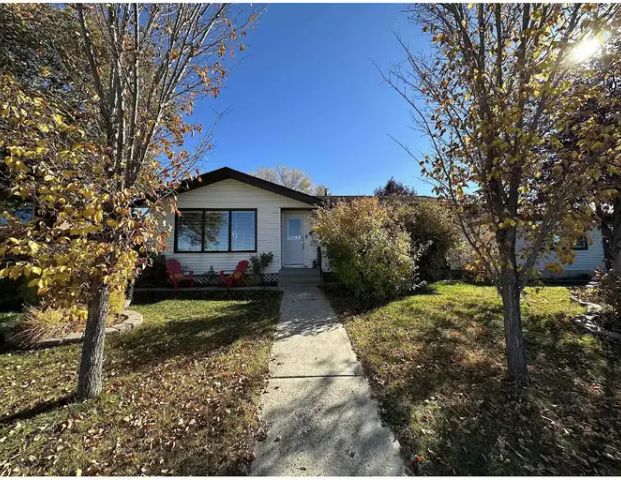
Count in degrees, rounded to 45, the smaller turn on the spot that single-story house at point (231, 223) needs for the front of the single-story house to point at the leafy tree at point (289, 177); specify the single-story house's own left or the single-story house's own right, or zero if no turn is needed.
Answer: approximately 180°

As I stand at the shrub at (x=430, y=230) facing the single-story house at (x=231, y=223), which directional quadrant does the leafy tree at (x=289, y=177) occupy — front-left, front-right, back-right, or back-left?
front-right

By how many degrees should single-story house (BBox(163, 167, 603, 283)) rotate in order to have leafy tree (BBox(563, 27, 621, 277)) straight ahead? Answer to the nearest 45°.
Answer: approximately 45° to its left

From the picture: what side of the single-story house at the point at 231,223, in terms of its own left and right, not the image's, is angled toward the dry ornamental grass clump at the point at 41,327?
front

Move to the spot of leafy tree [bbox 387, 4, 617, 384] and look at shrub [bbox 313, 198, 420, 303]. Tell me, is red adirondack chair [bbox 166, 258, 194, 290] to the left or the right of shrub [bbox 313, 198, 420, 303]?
left

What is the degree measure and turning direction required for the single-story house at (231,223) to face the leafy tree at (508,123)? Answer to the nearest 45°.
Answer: approximately 45° to its left

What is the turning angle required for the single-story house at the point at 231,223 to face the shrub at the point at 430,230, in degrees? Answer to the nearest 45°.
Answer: approximately 90° to its left

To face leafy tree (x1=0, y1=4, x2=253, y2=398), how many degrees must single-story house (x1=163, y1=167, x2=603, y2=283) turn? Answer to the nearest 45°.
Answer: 0° — it already faces it

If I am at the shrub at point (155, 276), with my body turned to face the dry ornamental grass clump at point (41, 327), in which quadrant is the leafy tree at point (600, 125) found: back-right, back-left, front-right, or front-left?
front-left

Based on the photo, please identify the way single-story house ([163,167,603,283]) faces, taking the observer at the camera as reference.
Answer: facing the viewer

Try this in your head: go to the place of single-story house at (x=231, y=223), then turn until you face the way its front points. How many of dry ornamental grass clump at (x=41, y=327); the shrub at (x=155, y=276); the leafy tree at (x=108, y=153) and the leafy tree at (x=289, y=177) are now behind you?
1

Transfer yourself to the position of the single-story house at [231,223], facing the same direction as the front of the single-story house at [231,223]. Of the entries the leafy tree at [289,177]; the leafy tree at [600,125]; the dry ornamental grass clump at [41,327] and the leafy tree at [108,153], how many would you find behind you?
1

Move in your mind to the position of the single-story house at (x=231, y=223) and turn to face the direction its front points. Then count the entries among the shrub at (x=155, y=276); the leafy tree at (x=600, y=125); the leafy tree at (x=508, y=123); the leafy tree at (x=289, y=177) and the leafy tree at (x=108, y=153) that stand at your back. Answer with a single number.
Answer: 1

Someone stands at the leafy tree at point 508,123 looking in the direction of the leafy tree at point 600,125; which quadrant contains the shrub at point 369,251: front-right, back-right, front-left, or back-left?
front-left

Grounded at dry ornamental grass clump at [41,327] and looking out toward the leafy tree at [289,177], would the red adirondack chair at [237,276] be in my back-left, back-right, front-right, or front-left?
front-right

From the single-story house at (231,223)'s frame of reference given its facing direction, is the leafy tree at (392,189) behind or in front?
behind

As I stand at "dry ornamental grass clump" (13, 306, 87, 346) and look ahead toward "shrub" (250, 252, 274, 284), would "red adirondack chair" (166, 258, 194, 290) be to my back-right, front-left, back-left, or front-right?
front-left
